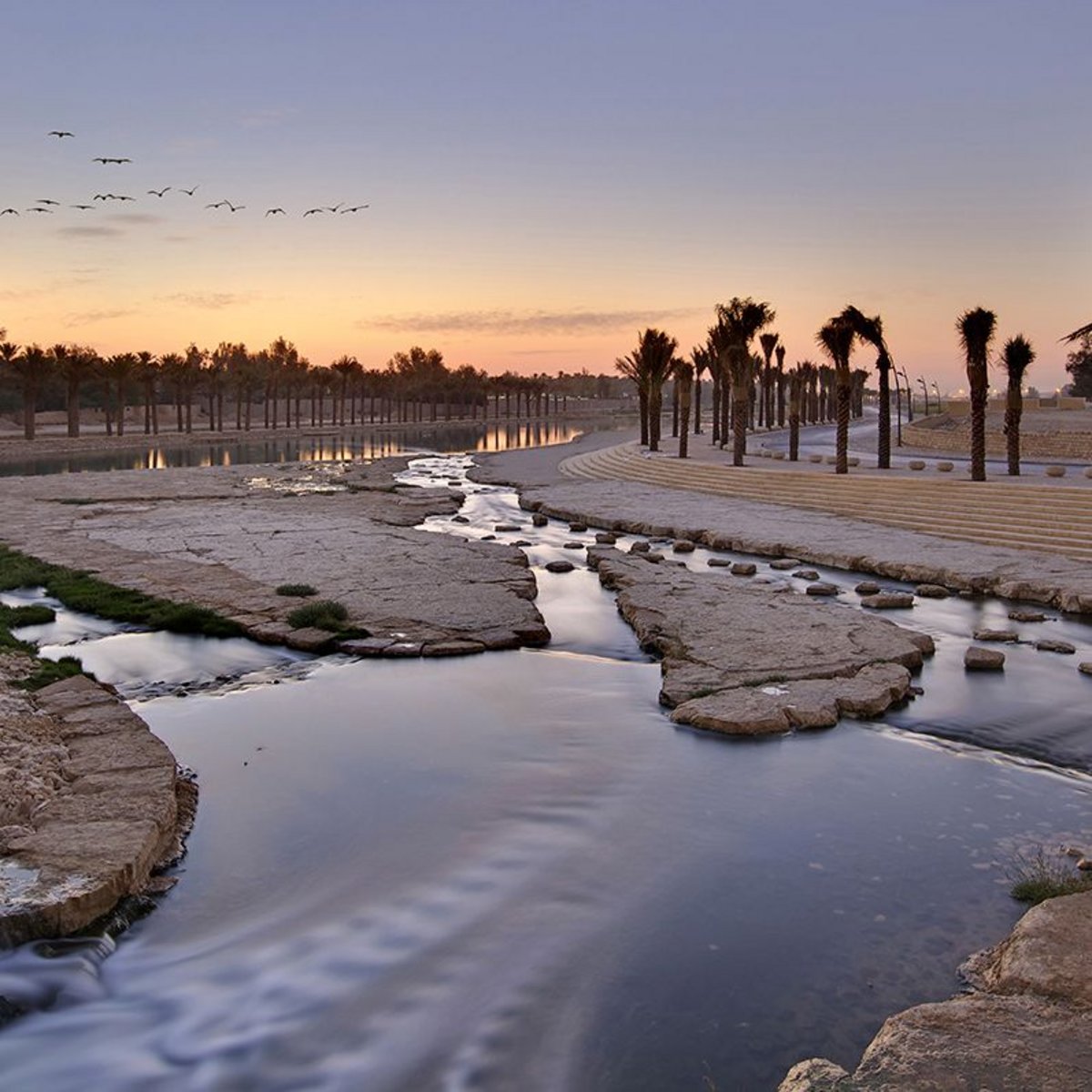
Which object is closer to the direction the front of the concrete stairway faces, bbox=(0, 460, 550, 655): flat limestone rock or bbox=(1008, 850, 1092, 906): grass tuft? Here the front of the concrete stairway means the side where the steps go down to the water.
the flat limestone rock

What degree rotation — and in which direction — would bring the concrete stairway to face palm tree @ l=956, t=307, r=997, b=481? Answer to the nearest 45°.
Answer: approximately 135° to its right

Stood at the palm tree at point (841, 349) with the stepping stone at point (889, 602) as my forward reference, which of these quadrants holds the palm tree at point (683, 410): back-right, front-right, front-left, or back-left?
back-right

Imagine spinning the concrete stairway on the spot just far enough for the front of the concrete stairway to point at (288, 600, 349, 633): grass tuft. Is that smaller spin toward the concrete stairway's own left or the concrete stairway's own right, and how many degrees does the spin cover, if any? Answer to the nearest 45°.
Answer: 0° — it already faces it

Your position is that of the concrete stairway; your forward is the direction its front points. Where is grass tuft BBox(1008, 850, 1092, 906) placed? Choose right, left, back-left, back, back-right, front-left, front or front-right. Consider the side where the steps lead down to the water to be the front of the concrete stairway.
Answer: front-left

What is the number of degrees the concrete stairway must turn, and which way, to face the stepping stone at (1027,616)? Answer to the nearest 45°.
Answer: approximately 45° to its left

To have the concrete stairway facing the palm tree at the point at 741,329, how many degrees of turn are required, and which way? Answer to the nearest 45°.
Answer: approximately 135° to its right

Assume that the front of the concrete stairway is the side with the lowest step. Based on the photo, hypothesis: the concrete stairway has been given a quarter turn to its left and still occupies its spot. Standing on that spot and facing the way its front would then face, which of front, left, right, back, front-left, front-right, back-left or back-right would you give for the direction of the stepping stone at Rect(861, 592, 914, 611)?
front-right

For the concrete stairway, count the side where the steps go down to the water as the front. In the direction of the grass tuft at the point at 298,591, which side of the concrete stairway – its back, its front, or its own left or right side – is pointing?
front

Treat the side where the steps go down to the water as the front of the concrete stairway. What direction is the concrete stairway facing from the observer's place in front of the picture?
facing the viewer and to the left of the viewer

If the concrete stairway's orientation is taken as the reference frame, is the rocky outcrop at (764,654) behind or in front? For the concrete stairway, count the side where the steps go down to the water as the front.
in front

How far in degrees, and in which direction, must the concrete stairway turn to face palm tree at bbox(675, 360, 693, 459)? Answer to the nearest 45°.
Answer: approximately 135° to its right

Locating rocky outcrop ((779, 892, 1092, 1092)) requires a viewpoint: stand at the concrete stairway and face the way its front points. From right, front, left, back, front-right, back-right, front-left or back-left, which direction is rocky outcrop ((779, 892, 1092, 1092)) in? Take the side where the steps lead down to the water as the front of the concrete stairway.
front-left
